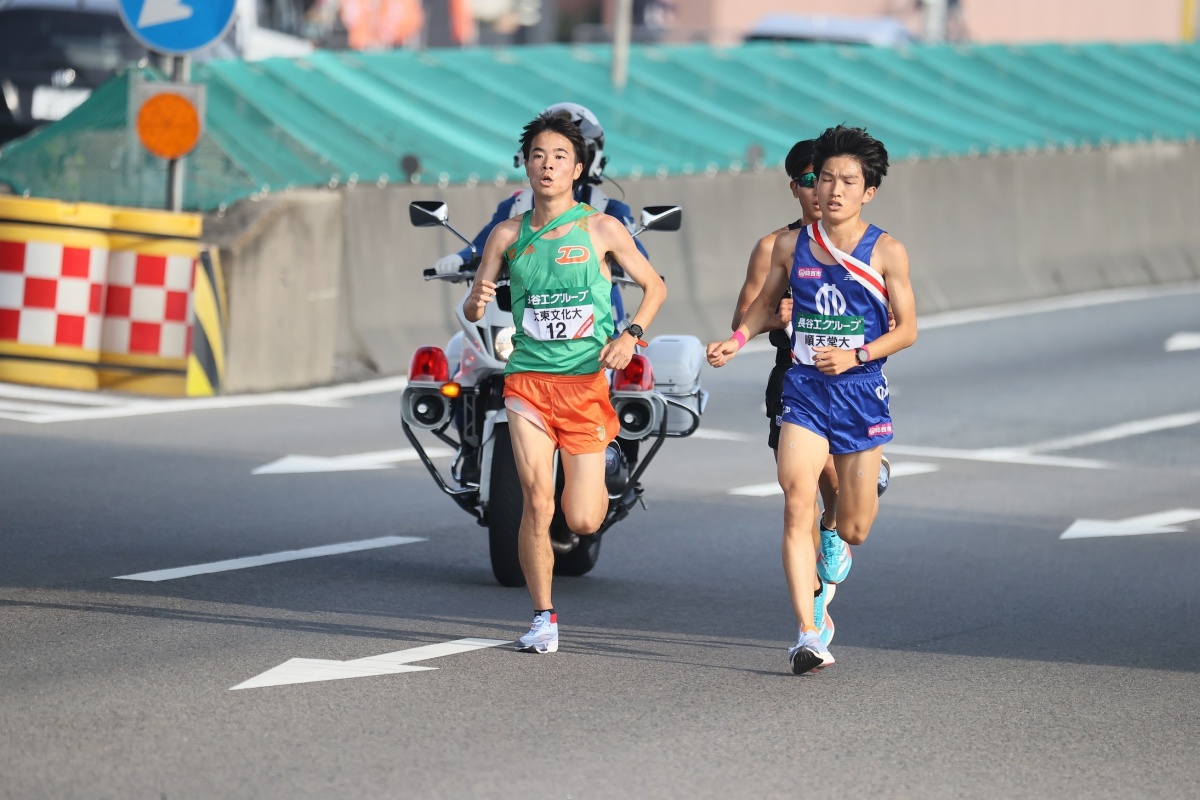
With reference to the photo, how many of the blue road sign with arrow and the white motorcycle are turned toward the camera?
2

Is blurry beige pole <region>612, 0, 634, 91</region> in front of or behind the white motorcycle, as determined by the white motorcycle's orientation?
behind

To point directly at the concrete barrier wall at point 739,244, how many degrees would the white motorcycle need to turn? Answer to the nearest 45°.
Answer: approximately 180°

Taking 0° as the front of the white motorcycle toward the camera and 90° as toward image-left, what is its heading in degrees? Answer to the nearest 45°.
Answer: approximately 0°

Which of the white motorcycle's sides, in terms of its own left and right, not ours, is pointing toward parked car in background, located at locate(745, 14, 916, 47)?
back

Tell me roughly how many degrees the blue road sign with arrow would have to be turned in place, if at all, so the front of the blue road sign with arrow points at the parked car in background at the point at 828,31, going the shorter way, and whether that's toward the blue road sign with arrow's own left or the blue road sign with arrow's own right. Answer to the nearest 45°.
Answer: approximately 135° to the blue road sign with arrow's own left

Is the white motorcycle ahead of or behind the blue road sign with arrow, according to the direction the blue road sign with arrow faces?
ahead

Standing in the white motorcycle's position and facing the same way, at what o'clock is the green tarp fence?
The green tarp fence is roughly at 6 o'clock from the white motorcycle.
